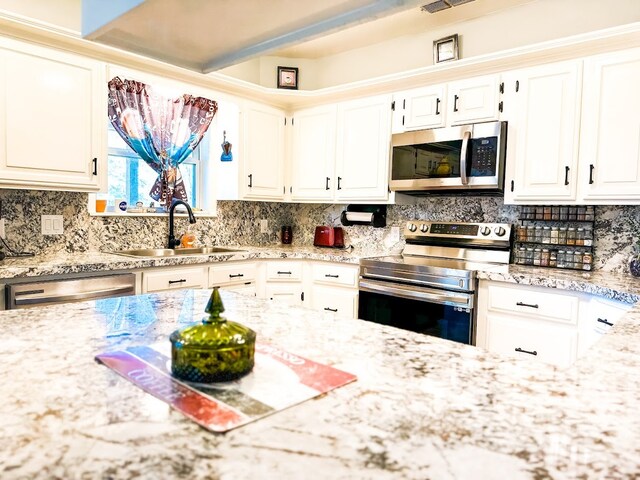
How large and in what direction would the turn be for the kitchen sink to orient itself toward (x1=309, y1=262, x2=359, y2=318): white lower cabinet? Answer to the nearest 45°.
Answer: approximately 45° to its left

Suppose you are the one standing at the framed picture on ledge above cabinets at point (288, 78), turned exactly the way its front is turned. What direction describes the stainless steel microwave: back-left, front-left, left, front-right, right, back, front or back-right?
front-left

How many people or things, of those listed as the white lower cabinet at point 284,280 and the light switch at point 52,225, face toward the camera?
2

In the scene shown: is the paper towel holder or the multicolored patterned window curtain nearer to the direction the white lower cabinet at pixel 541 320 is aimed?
the multicolored patterned window curtain

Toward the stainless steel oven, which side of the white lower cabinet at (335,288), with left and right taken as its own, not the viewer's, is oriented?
left

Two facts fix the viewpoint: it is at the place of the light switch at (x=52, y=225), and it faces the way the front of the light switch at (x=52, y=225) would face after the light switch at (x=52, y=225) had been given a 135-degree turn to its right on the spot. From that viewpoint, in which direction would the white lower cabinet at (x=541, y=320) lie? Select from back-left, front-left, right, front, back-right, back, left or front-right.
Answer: back

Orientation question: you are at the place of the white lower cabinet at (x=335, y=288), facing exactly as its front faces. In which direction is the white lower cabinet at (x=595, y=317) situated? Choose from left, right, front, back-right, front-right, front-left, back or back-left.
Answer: left
